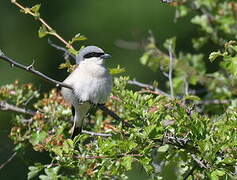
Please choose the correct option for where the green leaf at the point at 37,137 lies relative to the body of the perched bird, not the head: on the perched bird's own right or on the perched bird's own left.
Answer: on the perched bird's own right

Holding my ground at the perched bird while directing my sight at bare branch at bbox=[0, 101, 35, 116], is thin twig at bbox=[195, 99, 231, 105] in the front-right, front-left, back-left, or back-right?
back-right

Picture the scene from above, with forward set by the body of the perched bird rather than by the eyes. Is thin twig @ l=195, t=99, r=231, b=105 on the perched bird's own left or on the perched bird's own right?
on the perched bird's own left

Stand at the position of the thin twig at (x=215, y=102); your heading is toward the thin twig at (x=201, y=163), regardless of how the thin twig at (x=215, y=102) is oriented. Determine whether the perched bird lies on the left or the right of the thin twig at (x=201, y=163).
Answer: right

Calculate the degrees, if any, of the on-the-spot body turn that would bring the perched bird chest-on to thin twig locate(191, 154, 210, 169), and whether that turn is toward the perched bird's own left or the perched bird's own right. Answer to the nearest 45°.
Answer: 0° — it already faces it

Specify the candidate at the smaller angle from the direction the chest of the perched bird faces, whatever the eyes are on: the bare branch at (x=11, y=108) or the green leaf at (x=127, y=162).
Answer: the green leaf

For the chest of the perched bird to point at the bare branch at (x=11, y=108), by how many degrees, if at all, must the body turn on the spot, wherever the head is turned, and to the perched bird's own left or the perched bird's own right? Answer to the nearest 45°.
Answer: approximately 135° to the perched bird's own right

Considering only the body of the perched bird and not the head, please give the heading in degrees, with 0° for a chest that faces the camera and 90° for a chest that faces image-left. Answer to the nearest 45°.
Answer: approximately 315°
